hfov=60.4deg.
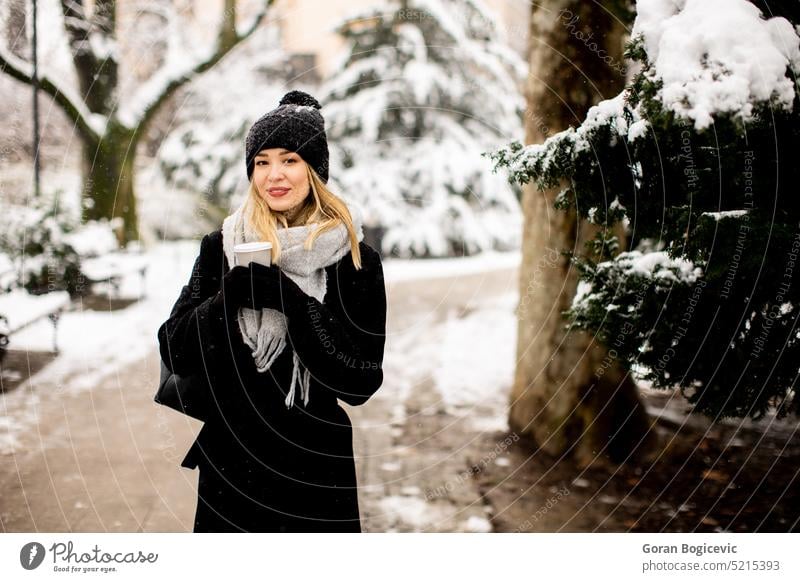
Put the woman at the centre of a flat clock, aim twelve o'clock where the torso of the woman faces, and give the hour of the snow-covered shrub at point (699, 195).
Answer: The snow-covered shrub is roughly at 9 o'clock from the woman.

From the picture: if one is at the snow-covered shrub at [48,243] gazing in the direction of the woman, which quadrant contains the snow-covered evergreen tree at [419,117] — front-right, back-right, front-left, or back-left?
back-left

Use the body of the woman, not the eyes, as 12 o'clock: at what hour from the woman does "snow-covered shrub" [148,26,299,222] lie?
The snow-covered shrub is roughly at 6 o'clock from the woman.

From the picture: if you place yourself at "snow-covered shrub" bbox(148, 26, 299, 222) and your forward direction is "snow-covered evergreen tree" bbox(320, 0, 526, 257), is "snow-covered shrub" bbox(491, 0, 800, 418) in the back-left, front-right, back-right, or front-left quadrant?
front-right

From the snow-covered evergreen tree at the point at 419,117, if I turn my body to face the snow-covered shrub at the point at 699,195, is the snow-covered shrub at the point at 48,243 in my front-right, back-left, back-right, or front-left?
front-right

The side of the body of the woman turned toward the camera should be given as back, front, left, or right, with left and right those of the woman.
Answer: front

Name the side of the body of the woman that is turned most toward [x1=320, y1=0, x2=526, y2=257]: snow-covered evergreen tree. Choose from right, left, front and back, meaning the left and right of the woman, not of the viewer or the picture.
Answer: back

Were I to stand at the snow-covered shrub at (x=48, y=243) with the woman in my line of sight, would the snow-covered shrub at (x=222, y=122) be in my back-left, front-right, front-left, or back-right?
back-left

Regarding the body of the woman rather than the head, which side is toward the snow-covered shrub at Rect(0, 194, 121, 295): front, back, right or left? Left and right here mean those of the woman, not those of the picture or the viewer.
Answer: back
